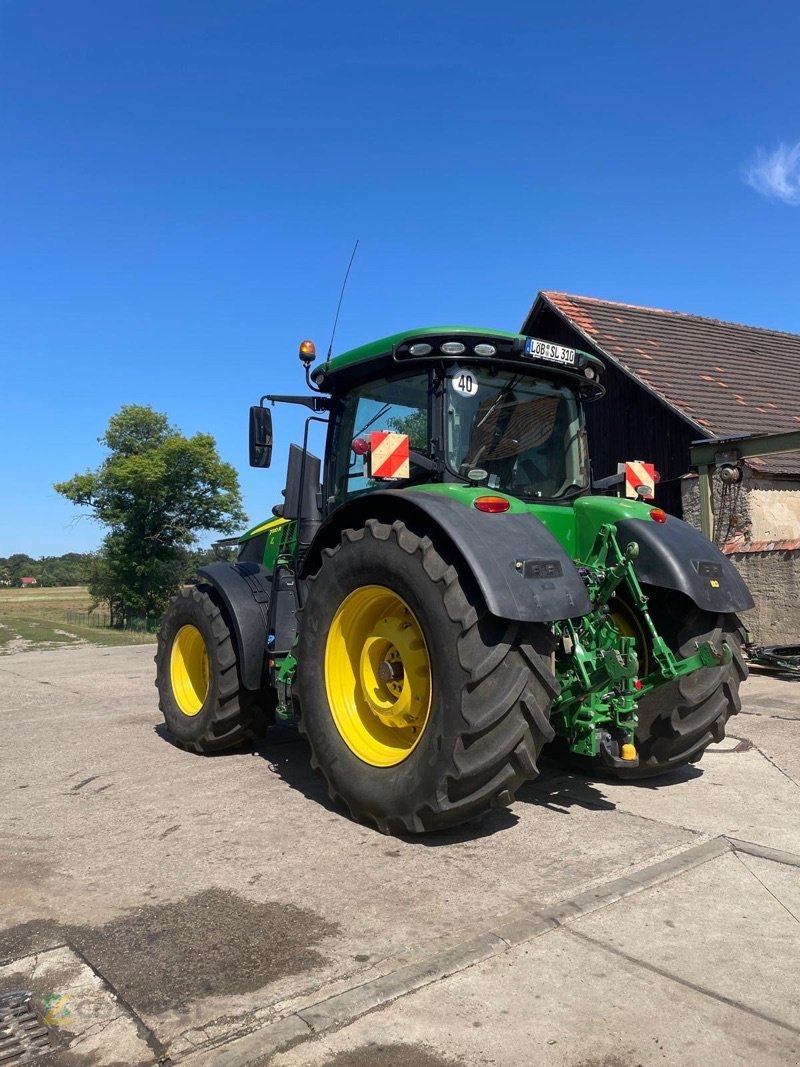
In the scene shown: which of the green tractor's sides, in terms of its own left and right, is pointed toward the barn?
right

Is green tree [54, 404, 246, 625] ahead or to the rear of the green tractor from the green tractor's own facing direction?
ahead

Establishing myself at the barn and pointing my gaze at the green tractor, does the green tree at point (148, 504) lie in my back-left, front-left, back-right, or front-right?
back-right

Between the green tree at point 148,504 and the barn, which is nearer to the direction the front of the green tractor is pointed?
the green tree

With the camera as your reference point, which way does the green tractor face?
facing away from the viewer and to the left of the viewer
